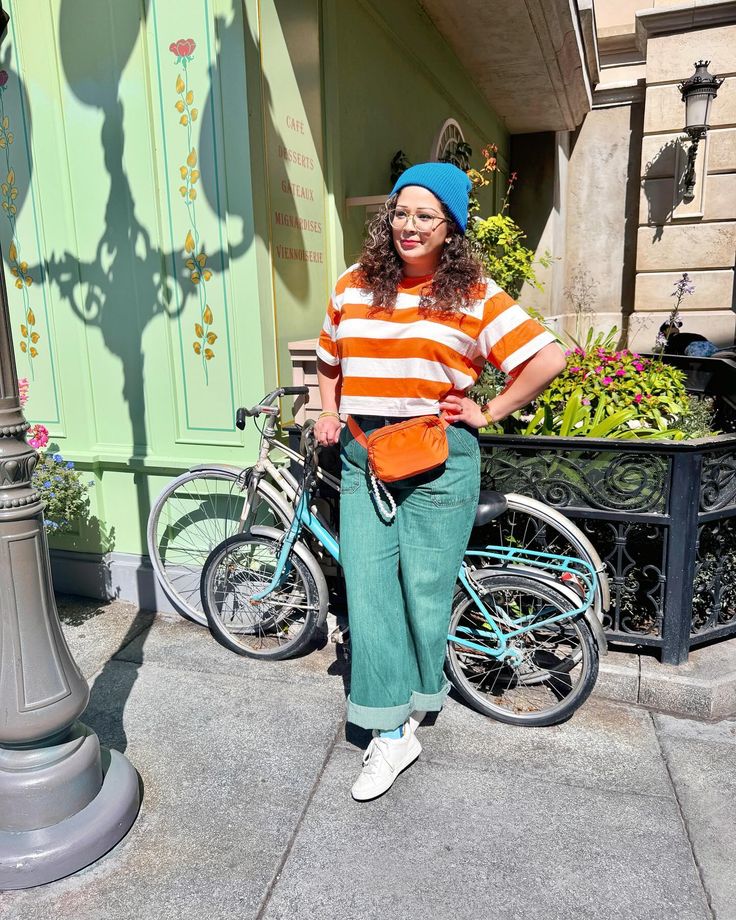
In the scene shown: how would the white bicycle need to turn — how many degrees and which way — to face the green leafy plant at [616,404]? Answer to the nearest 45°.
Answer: approximately 180°

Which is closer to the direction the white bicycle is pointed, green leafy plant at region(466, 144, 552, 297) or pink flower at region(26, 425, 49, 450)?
the pink flower

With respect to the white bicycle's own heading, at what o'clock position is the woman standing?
The woman standing is roughly at 8 o'clock from the white bicycle.

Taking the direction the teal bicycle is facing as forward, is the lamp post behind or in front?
in front

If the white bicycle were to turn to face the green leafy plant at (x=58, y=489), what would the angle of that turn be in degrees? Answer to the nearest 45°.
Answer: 0° — it already faces it

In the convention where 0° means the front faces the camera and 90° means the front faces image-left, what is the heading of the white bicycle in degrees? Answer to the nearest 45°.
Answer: approximately 90°

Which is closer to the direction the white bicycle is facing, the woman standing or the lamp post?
the lamp post

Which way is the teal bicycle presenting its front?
to the viewer's left

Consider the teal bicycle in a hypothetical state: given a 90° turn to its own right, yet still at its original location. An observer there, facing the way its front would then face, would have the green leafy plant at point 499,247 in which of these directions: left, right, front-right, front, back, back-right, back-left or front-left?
front

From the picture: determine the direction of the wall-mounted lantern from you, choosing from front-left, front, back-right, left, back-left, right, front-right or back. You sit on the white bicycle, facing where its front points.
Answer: back-right

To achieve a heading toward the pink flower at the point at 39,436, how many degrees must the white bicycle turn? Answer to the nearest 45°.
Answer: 0° — it already faces it
